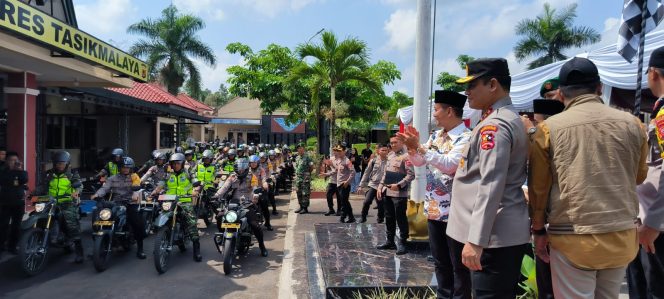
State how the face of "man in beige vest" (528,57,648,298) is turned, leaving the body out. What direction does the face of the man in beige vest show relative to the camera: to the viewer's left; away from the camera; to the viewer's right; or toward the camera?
away from the camera

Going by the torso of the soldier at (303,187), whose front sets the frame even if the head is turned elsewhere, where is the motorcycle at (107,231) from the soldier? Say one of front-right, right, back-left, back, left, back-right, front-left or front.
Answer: front

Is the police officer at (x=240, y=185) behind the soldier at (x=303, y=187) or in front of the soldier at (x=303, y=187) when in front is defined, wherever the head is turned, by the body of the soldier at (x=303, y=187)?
in front

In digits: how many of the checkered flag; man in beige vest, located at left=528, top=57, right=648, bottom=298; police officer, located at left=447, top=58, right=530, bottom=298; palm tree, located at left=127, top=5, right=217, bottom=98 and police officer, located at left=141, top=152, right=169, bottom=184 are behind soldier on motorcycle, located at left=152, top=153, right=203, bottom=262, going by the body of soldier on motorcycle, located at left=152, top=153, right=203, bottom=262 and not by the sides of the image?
2

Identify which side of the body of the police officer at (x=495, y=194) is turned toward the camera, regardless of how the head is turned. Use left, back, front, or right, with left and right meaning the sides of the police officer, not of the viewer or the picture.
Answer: left

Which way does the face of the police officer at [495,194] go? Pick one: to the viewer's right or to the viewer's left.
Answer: to the viewer's left

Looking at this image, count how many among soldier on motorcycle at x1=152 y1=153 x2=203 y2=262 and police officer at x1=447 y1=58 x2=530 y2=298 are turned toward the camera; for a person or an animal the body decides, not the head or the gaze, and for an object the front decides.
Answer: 1

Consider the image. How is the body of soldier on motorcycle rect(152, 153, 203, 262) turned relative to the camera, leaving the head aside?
toward the camera

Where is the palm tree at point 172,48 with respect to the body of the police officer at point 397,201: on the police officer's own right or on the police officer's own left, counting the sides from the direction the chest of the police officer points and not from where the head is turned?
on the police officer's own right

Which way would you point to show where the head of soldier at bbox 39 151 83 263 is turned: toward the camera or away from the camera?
toward the camera

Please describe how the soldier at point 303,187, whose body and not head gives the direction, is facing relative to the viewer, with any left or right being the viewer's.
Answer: facing the viewer and to the left of the viewer

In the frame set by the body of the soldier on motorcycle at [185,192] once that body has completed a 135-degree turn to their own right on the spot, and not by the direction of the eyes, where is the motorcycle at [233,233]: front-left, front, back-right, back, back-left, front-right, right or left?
back

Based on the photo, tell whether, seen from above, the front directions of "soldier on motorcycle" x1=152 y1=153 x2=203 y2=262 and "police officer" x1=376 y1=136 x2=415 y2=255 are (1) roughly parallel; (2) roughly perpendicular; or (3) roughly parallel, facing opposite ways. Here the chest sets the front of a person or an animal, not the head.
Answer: roughly perpendicular

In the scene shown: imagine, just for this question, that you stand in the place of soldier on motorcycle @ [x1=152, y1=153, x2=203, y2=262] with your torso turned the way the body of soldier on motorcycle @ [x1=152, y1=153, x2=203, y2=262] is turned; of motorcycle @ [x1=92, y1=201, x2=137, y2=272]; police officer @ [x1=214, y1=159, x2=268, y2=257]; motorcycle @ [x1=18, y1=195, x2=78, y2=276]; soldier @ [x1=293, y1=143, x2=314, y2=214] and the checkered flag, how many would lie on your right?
2
